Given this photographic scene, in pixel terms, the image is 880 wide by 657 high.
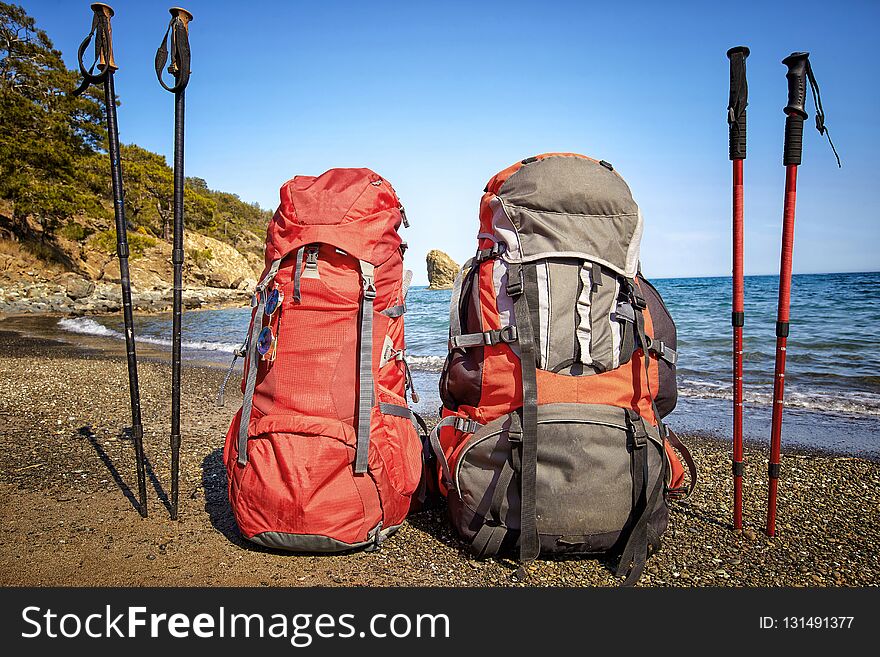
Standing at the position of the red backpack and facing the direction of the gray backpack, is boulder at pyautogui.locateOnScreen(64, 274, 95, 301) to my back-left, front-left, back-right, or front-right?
back-left

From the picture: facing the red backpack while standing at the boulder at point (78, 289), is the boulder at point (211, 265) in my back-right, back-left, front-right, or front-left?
back-left

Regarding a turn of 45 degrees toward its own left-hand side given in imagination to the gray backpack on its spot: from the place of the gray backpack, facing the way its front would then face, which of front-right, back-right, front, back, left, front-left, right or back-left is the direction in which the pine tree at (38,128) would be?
back

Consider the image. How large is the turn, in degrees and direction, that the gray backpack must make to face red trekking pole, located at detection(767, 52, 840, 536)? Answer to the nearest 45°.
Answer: approximately 90° to its left

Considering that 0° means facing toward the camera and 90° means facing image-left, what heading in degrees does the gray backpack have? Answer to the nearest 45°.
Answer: approximately 0°

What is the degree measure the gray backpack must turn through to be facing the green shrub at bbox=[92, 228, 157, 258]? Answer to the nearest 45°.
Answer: approximately 135° to its right

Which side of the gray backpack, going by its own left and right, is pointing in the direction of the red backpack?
right

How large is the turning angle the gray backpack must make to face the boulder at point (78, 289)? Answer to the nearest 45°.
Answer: approximately 135° to its right

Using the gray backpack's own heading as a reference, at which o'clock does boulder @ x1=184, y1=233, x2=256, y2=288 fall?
The boulder is roughly at 5 o'clock from the gray backpack.
